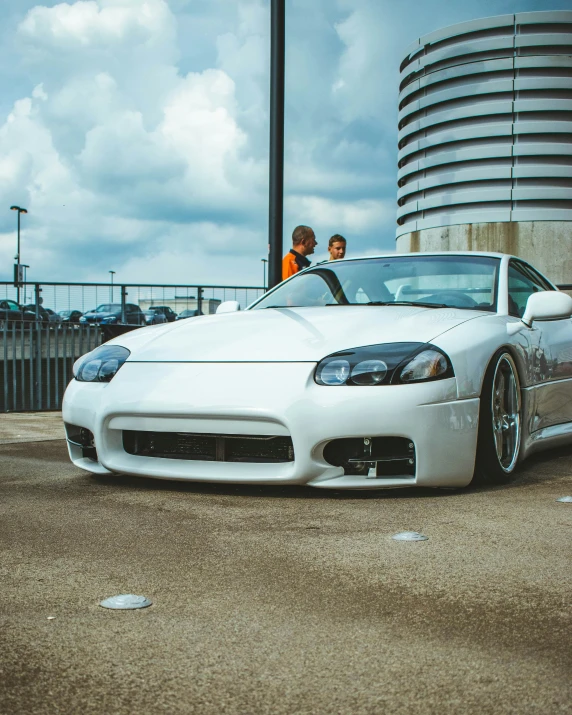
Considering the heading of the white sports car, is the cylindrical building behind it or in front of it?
behind

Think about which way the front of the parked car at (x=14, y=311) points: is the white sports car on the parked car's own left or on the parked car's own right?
on the parked car's own right

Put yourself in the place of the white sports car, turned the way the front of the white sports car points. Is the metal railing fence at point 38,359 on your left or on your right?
on your right

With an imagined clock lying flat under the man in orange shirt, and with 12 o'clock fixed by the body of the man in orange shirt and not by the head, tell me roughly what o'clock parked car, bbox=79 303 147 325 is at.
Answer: The parked car is roughly at 8 o'clock from the man in orange shirt.

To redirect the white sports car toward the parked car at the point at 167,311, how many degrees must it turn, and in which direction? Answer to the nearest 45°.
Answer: approximately 135° to its right

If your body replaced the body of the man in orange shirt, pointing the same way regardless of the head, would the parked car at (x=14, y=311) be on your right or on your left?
on your left

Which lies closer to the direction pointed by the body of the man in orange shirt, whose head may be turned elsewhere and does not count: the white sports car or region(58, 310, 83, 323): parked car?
the white sports car

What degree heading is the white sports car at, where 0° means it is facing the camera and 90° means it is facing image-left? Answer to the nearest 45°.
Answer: approximately 45°

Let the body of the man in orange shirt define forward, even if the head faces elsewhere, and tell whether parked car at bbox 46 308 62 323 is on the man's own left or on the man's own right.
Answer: on the man's own left

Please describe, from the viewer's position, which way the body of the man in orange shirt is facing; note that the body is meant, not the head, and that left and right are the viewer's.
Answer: facing to the right of the viewer

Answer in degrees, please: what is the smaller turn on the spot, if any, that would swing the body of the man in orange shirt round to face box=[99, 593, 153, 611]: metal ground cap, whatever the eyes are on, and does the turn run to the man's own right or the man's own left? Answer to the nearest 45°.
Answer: approximately 90° to the man's own right
